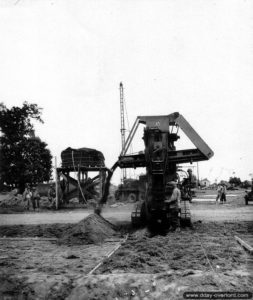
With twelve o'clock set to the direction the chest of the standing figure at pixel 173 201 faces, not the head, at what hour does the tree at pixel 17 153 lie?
The tree is roughly at 2 o'clock from the standing figure.

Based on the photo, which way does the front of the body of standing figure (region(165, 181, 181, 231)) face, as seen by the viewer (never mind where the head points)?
to the viewer's left

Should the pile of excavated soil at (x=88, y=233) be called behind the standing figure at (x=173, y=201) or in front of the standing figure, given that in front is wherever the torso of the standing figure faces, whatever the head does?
in front

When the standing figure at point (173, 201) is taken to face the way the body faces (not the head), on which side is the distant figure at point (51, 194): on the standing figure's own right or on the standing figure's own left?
on the standing figure's own right
